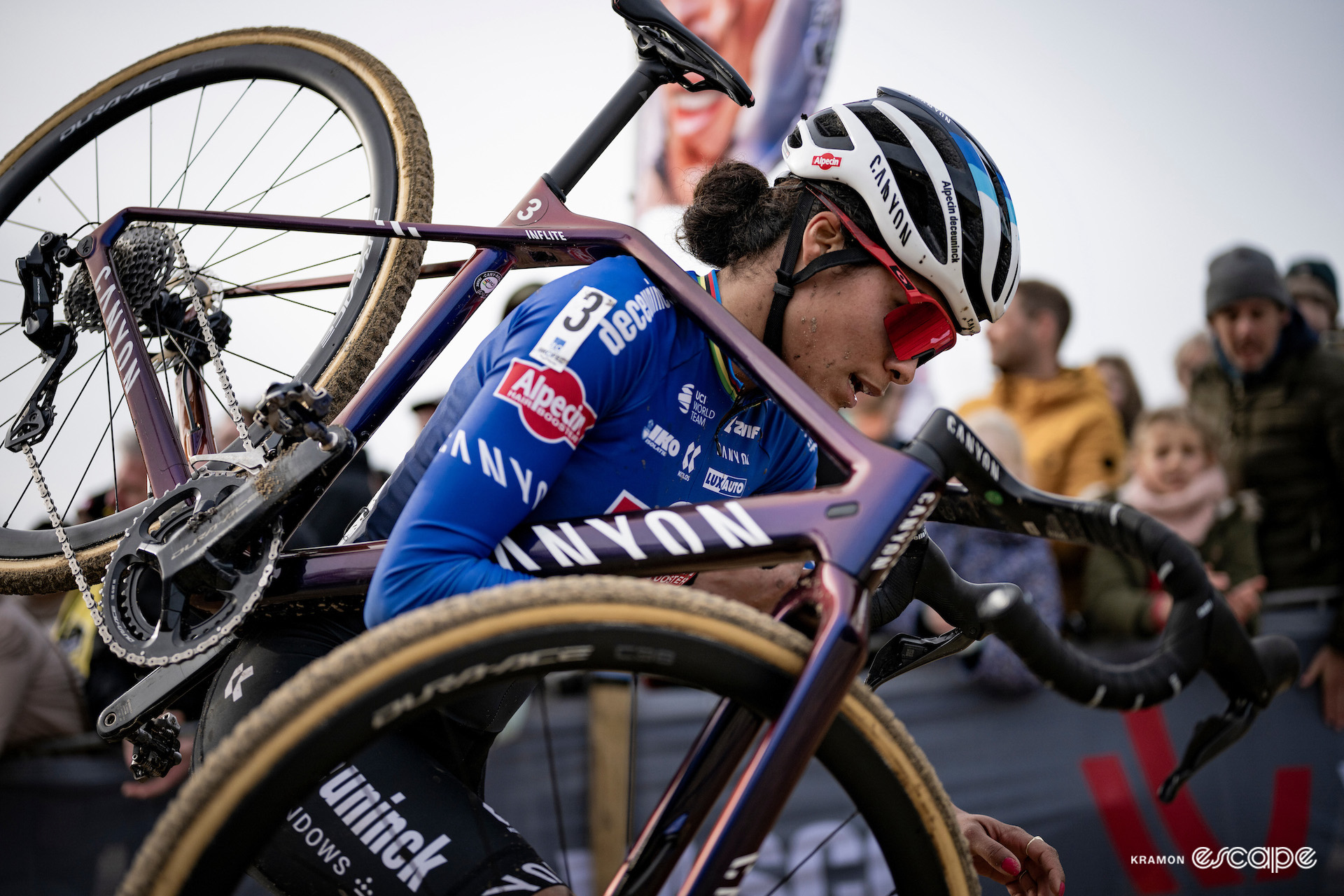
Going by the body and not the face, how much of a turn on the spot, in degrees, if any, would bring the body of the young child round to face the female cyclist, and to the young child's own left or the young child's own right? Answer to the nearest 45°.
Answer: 0° — they already face them

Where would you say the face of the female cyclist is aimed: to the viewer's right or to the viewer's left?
to the viewer's right

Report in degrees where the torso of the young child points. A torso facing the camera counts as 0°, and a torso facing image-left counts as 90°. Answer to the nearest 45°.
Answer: approximately 0°

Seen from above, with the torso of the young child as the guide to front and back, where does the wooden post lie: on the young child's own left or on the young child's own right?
on the young child's own right

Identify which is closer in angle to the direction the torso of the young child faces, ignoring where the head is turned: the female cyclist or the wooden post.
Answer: the female cyclist
